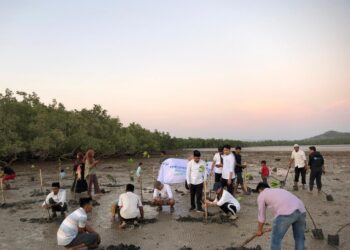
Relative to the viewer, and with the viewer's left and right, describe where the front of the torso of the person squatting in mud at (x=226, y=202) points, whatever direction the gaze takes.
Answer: facing to the left of the viewer

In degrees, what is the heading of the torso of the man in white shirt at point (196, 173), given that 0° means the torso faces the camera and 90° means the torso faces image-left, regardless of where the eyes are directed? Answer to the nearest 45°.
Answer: approximately 0°

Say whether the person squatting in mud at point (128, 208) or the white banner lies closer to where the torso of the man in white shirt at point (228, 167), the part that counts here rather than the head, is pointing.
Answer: the person squatting in mud

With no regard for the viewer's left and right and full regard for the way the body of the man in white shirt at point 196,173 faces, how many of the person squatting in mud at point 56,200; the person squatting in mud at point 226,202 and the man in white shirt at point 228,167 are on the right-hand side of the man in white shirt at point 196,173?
1

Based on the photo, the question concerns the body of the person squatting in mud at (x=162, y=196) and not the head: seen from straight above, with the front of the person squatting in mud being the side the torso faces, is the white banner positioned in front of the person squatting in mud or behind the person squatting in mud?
behind

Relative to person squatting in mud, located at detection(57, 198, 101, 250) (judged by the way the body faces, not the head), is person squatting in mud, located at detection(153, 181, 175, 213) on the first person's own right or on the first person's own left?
on the first person's own left

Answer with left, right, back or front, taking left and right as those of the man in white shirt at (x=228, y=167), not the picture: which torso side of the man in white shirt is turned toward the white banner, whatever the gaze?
right

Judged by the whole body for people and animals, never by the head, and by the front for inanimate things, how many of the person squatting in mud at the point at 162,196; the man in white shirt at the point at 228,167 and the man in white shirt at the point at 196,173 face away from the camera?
0

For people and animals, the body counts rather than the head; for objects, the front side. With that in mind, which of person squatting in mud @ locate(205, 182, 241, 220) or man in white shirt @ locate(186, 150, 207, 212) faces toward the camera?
the man in white shirt

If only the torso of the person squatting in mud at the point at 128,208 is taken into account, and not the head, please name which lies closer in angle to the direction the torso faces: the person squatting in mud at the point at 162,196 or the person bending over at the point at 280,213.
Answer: the person squatting in mud

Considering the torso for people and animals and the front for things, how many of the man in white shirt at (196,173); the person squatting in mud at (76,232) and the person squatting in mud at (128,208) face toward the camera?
1

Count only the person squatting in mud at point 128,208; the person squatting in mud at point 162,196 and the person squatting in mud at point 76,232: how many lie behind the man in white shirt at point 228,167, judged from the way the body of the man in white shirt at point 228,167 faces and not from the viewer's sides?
0

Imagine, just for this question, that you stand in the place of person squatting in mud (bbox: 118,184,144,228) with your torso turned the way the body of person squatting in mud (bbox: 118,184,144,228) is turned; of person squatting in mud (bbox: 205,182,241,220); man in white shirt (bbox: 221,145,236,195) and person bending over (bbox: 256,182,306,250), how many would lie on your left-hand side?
0

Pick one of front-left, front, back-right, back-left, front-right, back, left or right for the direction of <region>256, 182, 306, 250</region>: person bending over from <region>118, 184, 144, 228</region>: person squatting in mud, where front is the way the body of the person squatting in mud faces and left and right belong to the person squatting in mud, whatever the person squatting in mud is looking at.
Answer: back-right

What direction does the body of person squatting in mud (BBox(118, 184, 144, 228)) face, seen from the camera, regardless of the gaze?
away from the camera

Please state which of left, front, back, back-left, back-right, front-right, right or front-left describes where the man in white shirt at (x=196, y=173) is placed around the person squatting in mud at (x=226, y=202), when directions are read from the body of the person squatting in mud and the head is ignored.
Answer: front-right

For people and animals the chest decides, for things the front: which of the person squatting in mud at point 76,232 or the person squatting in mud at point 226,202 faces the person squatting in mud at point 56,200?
the person squatting in mud at point 226,202

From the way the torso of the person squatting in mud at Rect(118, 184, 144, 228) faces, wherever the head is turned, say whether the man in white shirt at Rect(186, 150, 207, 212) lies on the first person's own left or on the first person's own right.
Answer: on the first person's own right

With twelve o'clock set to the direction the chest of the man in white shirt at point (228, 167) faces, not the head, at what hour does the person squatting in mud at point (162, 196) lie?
The person squatting in mud is roughly at 1 o'clock from the man in white shirt.
